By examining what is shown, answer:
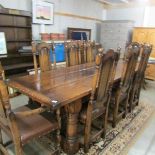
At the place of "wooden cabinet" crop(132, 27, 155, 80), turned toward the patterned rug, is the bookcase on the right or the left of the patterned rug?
right

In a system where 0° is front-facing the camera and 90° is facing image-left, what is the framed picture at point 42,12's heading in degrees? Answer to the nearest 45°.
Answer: approximately 315°

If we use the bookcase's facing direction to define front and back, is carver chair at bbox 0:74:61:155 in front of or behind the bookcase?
in front

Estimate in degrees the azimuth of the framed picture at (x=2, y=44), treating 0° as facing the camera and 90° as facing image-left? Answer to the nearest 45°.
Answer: approximately 315°

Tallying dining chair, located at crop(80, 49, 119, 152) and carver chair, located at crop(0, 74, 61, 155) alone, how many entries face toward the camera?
0

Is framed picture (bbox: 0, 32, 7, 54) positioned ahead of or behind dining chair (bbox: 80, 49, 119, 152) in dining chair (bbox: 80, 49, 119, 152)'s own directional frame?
ahead

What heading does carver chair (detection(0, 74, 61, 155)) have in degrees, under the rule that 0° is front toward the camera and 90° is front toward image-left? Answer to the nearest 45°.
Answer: approximately 225°

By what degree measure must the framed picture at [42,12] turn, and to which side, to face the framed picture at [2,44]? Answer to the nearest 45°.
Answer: approximately 90° to its right

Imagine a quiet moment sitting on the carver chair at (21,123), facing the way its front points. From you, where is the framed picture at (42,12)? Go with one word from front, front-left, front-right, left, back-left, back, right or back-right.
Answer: front-left

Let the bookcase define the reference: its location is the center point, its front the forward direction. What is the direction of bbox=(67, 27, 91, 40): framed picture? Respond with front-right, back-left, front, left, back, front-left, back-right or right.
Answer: left

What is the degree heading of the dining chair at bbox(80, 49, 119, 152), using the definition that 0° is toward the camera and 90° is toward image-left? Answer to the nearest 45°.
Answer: approximately 135°

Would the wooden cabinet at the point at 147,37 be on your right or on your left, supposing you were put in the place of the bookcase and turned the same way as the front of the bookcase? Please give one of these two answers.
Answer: on your left

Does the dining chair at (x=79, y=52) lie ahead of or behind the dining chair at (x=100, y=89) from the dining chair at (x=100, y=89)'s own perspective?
ahead

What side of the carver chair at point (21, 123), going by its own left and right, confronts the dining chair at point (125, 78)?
front

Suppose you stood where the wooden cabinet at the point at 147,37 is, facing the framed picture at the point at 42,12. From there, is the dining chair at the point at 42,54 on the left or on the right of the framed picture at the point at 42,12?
left
